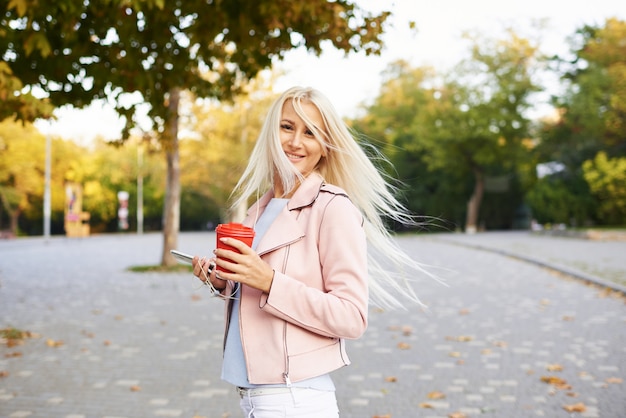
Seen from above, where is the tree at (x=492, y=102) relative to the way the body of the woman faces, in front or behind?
behind

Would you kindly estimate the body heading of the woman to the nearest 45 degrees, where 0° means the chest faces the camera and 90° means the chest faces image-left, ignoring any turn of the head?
approximately 45°

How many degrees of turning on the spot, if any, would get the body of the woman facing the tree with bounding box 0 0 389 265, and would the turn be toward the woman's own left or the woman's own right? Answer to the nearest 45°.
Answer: approximately 135° to the woman's own right

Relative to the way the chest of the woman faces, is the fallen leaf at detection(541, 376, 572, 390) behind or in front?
behind

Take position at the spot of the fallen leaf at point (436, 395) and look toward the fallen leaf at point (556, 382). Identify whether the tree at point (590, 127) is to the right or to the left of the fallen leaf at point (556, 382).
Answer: left

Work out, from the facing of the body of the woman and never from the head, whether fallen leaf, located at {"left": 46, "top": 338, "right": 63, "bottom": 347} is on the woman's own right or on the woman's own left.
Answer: on the woman's own right
